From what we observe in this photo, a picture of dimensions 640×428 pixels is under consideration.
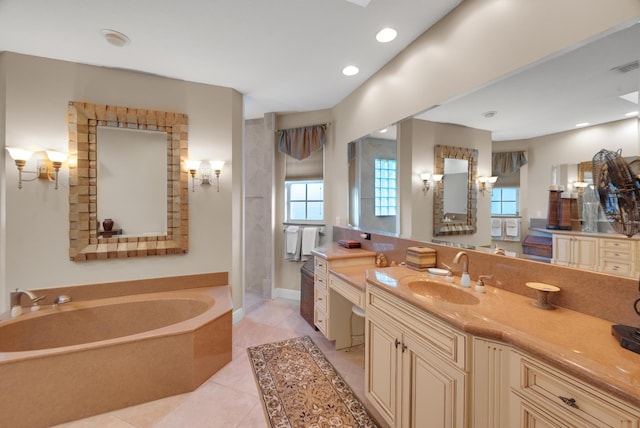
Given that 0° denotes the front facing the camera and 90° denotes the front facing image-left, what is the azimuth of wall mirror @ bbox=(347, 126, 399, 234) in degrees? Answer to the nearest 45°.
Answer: approximately 45°

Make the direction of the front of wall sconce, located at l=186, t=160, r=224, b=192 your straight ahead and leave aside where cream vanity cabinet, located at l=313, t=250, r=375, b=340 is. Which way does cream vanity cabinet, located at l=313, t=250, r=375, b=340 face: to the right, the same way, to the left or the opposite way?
to the right

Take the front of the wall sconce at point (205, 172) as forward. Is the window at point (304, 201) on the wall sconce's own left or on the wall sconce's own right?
on the wall sconce's own left

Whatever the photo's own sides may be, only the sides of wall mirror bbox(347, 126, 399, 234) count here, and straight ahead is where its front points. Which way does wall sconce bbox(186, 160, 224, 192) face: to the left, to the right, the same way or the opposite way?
to the left

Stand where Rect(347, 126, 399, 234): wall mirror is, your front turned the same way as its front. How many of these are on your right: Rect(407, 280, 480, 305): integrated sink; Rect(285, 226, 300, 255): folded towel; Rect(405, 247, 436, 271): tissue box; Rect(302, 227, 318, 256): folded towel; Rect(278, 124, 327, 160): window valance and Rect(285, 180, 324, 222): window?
4

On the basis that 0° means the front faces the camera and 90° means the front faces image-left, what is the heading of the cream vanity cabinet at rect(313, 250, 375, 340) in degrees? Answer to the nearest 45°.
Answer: approximately 45°

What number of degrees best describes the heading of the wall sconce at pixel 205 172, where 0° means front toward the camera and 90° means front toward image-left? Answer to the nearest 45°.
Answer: approximately 0°

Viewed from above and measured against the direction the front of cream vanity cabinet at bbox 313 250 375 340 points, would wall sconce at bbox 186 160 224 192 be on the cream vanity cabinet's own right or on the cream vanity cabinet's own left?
on the cream vanity cabinet's own right

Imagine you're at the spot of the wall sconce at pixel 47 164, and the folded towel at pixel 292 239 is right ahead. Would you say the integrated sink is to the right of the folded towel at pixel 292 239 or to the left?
right

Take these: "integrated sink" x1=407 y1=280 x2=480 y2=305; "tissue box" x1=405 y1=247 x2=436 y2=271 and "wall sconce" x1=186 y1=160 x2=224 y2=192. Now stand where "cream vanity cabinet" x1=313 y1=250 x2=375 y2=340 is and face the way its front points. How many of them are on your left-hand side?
2

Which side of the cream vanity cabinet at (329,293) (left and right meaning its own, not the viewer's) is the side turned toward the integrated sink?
left

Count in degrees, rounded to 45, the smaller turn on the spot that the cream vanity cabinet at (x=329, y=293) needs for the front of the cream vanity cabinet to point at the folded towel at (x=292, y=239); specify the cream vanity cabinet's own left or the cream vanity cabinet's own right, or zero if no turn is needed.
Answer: approximately 90° to the cream vanity cabinet's own right

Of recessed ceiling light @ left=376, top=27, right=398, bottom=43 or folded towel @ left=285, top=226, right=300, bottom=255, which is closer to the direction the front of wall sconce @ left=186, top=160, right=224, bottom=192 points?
the recessed ceiling light
